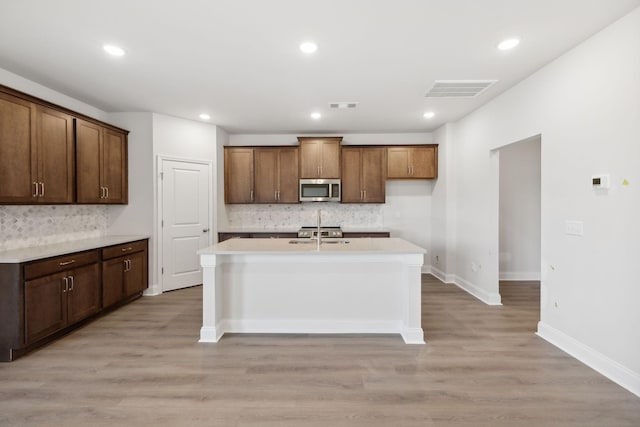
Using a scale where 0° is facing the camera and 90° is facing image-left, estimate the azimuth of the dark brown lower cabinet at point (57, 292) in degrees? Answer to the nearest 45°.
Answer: approximately 315°

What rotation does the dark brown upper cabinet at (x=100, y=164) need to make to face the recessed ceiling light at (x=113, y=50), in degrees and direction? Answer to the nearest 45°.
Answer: approximately 45° to its right

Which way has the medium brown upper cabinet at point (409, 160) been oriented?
toward the camera

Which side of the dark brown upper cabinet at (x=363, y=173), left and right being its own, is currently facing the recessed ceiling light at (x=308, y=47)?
front

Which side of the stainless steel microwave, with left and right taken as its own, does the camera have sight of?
front

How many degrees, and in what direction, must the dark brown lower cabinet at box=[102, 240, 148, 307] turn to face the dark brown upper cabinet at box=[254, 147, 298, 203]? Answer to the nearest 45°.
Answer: approximately 45° to its left

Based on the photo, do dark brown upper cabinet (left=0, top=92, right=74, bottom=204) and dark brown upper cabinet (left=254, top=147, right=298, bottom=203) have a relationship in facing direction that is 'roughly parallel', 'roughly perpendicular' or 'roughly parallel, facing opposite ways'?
roughly perpendicular

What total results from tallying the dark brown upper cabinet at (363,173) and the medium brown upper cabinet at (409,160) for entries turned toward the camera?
2

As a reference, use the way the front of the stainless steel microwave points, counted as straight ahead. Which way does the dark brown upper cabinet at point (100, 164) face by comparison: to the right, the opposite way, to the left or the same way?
to the left

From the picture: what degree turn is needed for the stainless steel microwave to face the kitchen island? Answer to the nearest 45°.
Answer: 0° — it already faces it

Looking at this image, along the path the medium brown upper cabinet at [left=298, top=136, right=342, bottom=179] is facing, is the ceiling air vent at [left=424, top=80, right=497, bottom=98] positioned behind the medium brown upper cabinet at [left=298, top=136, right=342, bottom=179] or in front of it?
in front

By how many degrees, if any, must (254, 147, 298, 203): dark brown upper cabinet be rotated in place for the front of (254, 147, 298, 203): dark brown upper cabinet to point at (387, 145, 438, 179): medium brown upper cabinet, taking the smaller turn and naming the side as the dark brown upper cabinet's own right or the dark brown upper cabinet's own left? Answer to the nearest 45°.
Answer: approximately 90° to the dark brown upper cabinet's own left

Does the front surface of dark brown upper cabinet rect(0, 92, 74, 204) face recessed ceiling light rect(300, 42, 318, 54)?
yes

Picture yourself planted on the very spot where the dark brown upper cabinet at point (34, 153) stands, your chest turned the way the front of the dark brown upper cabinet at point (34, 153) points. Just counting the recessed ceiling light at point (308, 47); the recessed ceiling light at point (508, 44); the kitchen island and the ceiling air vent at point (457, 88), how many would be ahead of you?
4

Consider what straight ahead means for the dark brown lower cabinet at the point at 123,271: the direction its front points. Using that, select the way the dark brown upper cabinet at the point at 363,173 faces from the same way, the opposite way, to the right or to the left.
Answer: to the right

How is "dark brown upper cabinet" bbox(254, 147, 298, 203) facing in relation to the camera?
toward the camera

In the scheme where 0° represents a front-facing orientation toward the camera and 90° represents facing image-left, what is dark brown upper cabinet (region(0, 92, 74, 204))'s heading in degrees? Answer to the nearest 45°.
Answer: approximately 315°
